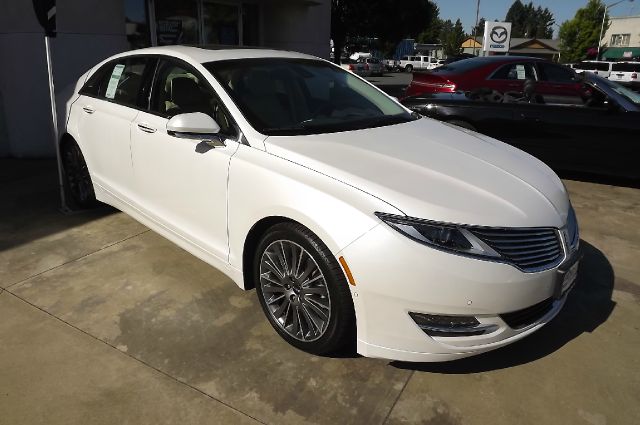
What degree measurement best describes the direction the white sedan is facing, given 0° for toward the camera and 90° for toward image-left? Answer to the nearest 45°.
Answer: approximately 315°

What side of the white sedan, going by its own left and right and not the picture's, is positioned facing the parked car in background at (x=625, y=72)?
left

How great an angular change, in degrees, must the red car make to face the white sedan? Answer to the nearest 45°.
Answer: approximately 135° to its right

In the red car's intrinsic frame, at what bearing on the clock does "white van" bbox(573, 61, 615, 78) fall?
The white van is roughly at 11 o'clock from the red car.

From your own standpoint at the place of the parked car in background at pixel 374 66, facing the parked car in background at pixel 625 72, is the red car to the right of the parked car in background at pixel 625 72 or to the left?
right

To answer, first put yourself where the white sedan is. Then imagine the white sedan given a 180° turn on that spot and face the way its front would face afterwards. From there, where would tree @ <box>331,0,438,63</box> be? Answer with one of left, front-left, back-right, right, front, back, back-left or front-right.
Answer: front-right

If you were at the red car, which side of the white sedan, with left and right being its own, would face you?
left

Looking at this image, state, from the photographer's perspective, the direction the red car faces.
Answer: facing away from the viewer and to the right of the viewer

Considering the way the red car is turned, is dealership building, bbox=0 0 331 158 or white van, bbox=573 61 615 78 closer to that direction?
the white van
